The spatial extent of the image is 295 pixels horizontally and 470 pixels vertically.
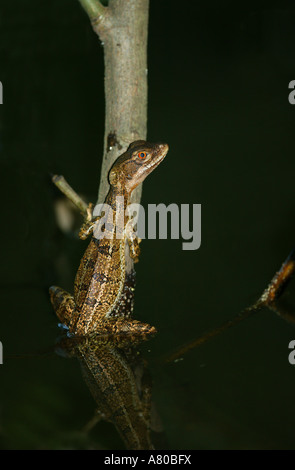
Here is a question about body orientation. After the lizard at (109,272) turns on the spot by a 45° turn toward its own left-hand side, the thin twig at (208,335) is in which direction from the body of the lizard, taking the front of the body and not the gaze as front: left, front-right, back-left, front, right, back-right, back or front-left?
right

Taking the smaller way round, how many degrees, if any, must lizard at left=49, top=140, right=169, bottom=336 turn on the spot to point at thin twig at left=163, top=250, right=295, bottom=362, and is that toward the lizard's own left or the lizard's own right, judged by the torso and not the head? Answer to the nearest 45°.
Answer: approximately 45° to the lizard's own right

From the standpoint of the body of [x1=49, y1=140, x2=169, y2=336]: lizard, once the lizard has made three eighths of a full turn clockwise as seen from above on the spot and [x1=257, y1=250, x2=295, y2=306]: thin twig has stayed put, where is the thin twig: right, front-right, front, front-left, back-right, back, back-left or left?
left

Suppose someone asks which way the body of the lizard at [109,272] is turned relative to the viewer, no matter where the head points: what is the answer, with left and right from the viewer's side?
facing away from the viewer and to the right of the viewer
